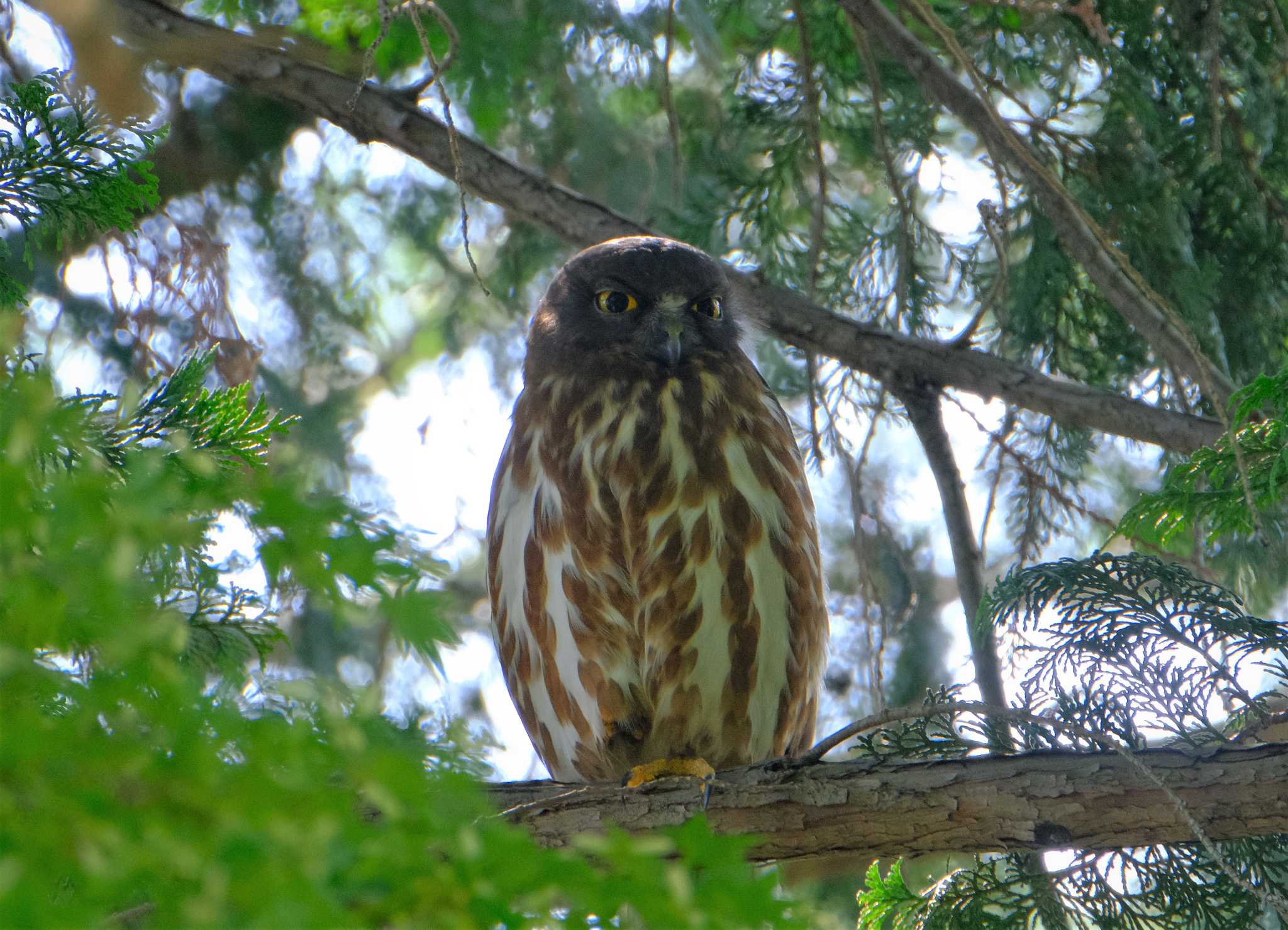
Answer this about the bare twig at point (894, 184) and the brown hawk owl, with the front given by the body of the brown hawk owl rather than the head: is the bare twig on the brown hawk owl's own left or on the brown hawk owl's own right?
on the brown hawk owl's own left

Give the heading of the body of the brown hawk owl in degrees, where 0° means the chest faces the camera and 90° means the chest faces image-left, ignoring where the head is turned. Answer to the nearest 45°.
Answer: approximately 0°

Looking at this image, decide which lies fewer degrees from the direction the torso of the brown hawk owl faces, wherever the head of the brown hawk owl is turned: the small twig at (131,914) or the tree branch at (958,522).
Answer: the small twig

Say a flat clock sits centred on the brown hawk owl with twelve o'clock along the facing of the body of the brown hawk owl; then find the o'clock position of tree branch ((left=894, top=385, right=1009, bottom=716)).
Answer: The tree branch is roughly at 9 o'clock from the brown hawk owl.

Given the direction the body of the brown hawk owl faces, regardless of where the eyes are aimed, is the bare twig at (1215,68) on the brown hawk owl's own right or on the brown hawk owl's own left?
on the brown hawk owl's own left
